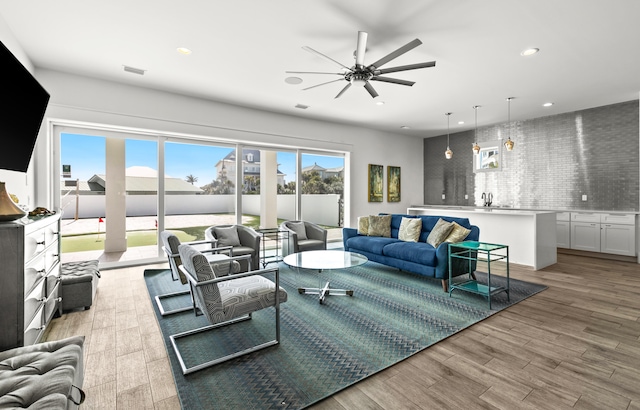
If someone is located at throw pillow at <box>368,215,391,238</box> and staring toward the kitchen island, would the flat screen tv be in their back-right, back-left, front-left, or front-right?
back-right

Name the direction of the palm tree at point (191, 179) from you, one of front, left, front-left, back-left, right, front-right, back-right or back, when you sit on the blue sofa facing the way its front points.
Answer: front-right

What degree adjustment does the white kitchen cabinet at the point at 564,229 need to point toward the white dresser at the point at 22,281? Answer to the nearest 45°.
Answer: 0° — it already faces it

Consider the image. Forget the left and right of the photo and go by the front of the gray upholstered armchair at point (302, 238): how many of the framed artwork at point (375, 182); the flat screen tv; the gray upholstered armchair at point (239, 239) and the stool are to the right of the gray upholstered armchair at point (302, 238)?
3

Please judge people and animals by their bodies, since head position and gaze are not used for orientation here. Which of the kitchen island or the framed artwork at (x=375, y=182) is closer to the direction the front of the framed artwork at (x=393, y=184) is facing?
the kitchen island

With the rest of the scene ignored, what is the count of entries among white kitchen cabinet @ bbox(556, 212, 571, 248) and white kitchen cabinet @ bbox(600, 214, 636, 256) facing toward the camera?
2

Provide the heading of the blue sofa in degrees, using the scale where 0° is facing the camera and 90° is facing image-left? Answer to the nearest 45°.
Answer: approximately 45°

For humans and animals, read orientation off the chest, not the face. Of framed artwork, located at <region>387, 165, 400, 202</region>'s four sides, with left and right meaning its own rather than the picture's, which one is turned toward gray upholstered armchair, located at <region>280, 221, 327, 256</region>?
right

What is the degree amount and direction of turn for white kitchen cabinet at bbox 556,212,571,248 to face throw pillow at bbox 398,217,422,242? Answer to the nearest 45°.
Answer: approximately 45° to its right

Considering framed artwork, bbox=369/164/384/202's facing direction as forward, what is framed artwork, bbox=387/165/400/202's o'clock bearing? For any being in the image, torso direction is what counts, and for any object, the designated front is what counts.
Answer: framed artwork, bbox=387/165/400/202 is roughly at 9 o'clock from framed artwork, bbox=369/164/384/202.

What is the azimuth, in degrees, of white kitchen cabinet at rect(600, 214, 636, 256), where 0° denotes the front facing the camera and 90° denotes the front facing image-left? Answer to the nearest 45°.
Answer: approximately 0°

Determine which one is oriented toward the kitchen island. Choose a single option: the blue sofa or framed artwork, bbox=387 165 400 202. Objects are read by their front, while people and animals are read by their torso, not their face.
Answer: the framed artwork

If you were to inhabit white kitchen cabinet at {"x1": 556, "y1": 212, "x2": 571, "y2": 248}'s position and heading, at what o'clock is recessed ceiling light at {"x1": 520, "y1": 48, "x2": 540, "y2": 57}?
The recessed ceiling light is roughly at 12 o'clock from the white kitchen cabinet.

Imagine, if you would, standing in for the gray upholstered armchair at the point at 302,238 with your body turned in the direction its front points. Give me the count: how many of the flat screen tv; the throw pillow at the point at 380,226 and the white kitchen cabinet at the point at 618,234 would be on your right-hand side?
1
